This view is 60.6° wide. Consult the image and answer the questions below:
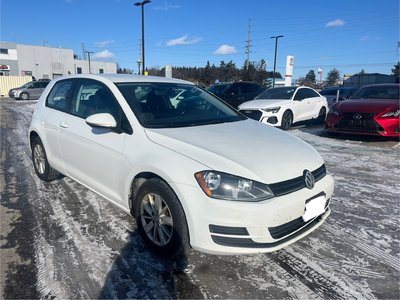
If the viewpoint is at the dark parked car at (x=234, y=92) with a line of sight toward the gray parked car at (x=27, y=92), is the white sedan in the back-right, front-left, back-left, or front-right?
back-left

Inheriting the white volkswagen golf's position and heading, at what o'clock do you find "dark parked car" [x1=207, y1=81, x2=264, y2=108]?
The dark parked car is roughly at 8 o'clock from the white volkswagen golf.

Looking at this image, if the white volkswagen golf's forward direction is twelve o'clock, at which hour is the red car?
The red car is roughly at 9 o'clock from the white volkswagen golf.

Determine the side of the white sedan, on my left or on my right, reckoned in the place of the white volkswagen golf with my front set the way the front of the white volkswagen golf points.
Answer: on my left

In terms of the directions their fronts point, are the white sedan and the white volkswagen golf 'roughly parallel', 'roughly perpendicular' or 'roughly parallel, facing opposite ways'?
roughly perpendicular

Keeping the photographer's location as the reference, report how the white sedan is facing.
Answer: facing the viewer and to the left of the viewer

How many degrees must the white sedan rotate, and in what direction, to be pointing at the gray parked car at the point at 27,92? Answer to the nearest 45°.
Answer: approximately 90° to its right

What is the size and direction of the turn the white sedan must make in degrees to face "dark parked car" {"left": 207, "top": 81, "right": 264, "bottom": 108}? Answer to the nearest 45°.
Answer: approximately 90° to its right

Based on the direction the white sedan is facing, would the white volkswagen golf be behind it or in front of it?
in front

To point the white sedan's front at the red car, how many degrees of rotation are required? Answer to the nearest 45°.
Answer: approximately 90° to its left

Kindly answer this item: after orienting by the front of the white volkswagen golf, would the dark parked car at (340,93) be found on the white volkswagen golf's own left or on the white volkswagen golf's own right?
on the white volkswagen golf's own left

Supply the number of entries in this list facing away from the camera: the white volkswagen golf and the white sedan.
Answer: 0

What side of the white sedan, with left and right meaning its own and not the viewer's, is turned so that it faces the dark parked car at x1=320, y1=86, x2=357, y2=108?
back

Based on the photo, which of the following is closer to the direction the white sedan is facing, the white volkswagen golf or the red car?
the white volkswagen golf
